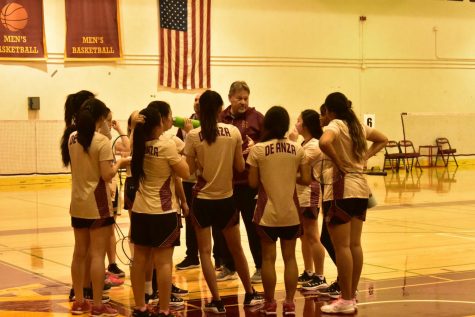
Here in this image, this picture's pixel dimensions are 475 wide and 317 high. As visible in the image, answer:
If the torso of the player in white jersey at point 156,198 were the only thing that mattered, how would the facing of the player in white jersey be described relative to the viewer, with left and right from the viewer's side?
facing away from the viewer and to the right of the viewer

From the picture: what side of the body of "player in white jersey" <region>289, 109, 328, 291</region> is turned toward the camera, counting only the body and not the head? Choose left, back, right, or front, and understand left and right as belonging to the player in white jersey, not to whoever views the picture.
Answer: left

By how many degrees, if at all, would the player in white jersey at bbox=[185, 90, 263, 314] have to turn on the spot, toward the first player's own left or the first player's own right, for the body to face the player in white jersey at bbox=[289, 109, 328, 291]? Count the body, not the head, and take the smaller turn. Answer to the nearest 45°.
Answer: approximately 45° to the first player's own right

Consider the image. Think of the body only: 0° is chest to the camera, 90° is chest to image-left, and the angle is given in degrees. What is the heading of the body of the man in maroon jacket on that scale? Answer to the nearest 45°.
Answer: approximately 0°

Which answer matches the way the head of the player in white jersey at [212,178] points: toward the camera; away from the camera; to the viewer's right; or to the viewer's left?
away from the camera

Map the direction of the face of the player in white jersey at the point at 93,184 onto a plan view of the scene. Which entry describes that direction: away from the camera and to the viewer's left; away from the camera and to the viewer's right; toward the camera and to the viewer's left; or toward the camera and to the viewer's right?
away from the camera and to the viewer's right

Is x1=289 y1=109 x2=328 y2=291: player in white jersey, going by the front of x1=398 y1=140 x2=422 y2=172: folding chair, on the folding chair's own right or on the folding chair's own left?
on the folding chair's own right

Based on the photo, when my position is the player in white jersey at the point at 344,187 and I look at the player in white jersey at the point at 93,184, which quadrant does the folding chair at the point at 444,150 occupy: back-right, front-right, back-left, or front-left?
back-right

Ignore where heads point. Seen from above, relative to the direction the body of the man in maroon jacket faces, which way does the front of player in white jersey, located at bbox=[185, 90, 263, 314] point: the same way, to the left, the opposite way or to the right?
the opposite way

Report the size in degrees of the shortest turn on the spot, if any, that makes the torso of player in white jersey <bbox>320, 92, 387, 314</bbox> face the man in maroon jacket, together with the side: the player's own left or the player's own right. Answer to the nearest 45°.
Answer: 0° — they already face them

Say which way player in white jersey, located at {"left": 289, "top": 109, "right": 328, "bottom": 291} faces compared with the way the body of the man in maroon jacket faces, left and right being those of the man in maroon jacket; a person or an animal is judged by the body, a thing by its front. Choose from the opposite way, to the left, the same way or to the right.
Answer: to the right

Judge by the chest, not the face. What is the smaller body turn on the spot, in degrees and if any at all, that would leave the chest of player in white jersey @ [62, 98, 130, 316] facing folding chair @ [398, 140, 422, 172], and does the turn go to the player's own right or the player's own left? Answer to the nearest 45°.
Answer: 0° — they already face it

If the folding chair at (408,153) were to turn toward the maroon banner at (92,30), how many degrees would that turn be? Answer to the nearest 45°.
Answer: approximately 90° to its right
